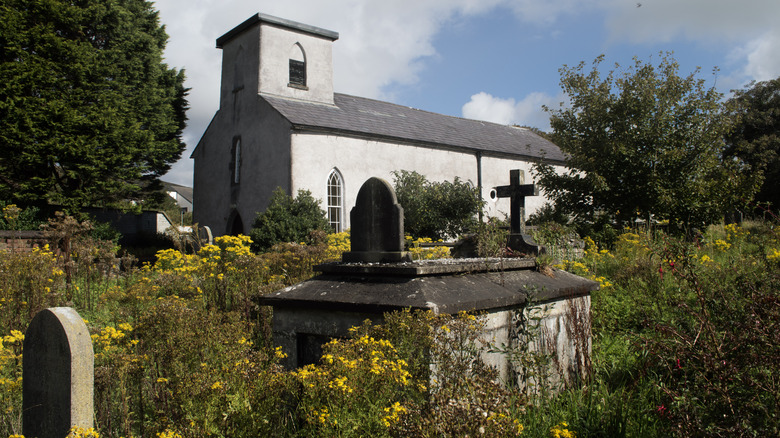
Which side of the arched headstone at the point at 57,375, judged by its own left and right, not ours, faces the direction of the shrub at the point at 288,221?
back

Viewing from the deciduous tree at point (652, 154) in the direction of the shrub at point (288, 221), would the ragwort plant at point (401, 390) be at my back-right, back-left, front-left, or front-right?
front-left

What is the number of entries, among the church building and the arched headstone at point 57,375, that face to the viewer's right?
0

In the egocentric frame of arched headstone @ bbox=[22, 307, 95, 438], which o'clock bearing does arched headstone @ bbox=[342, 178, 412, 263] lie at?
arched headstone @ bbox=[342, 178, 412, 263] is roughly at 7 o'clock from arched headstone @ bbox=[22, 307, 95, 438].

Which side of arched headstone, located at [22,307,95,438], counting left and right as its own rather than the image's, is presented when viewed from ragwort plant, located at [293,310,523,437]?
left

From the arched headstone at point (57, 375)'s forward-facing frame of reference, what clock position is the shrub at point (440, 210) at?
The shrub is roughly at 6 o'clock from the arched headstone.

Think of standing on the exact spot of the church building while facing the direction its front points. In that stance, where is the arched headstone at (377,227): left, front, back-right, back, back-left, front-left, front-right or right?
front-left

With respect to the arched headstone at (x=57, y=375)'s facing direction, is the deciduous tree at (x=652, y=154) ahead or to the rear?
to the rear

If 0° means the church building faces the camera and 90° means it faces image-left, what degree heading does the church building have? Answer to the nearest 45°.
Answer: approximately 45°

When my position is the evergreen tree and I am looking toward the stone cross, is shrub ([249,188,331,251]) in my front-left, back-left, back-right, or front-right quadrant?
front-left

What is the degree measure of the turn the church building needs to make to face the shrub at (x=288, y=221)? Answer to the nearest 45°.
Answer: approximately 45° to its left
